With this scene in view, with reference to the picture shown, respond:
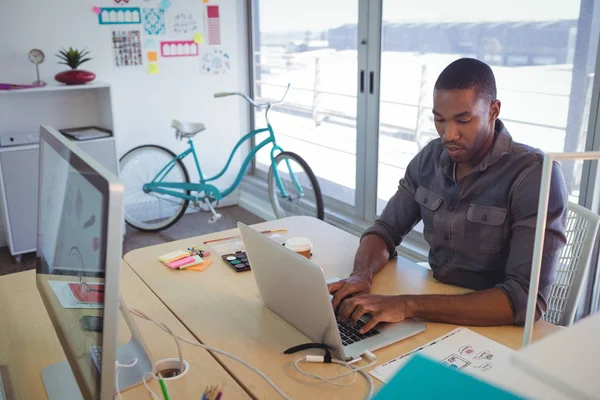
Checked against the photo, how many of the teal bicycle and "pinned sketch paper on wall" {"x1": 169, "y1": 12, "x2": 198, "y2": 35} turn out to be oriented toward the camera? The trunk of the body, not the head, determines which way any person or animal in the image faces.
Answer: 1

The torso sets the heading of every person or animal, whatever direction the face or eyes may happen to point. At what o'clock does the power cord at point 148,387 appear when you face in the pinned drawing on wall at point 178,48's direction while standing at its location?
The power cord is roughly at 12 o'clock from the pinned drawing on wall.

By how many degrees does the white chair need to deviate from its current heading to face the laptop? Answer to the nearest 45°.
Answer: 0° — it already faces it

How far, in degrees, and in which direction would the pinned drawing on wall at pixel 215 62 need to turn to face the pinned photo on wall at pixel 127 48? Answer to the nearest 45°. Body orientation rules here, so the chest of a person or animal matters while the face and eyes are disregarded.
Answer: approximately 45° to its right

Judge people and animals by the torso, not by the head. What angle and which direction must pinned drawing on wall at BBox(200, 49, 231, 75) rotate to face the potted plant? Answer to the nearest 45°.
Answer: approximately 45° to its right
